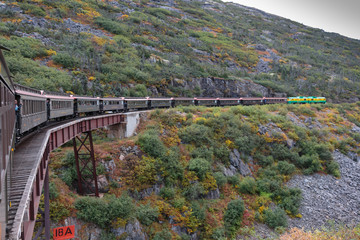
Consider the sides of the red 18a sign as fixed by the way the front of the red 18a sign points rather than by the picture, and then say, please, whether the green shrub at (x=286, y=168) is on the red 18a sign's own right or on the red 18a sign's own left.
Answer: on the red 18a sign's own left

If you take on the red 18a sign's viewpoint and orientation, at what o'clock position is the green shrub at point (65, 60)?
The green shrub is roughly at 6 o'clock from the red 18a sign.

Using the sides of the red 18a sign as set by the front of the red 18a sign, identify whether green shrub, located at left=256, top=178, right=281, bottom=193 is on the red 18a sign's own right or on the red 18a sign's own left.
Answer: on the red 18a sign's own left

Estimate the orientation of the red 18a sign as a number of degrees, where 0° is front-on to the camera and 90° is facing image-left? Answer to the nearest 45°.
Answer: approximately 0°

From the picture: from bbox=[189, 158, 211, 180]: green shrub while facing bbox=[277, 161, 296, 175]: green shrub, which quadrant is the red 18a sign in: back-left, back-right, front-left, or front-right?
back-right

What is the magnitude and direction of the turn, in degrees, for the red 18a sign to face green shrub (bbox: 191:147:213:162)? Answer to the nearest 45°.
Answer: approximately 135° to its left
